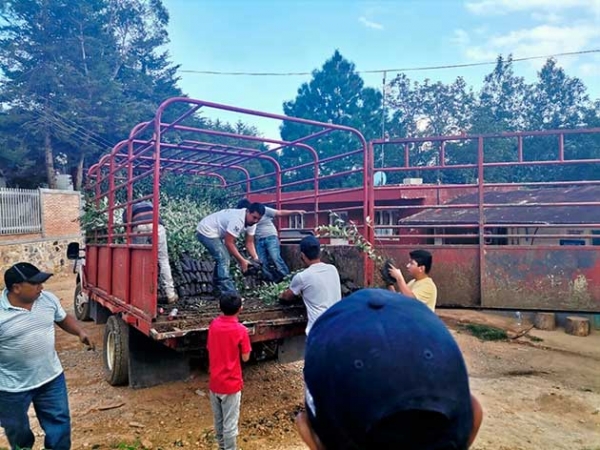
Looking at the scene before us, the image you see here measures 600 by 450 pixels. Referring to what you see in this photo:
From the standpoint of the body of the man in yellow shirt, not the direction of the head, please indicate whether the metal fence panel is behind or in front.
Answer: in front

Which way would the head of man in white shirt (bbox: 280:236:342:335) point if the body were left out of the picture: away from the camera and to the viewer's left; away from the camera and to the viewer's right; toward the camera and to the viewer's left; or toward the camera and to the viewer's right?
away from the camera and to the viewer's left

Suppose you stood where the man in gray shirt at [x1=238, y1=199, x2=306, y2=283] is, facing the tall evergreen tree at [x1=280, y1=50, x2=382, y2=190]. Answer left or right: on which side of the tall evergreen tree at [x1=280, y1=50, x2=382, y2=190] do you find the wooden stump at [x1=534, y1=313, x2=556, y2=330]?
right

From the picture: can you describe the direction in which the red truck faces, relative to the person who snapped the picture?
facing away from the viewer and to the left of the viewer

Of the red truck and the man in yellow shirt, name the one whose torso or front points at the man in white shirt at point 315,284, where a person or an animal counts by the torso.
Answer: the man in yellow shirt

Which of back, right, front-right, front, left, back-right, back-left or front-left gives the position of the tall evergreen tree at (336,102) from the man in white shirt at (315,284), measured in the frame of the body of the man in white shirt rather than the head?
front-right

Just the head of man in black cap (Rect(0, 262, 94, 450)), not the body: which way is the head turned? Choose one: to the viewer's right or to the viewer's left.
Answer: to the viewer's right

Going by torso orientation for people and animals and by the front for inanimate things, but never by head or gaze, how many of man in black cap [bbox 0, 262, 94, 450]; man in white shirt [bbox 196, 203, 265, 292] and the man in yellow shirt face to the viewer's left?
1

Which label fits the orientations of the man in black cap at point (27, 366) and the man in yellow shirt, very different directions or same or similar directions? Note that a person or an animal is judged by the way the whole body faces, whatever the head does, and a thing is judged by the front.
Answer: very different directions

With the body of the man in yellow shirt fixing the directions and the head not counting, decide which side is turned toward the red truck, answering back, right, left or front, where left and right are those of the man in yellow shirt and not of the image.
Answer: front

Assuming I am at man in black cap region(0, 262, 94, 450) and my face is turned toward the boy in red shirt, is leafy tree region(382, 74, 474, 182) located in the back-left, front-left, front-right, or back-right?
front-left

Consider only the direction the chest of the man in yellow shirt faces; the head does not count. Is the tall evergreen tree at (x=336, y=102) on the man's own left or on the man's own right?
on the man's own right

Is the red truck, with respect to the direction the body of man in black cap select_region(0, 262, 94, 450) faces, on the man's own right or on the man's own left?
on the man's own left

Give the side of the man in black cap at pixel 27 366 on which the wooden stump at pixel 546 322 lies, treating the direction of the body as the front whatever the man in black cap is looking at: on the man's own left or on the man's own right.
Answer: on the man's own left

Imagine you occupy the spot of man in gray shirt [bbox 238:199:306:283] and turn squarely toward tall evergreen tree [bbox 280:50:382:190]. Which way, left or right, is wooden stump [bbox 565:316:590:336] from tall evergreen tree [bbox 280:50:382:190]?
right

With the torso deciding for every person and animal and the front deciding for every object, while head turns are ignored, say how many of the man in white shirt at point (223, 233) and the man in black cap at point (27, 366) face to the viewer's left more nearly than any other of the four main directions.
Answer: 0

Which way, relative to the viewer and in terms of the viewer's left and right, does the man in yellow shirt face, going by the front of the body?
facing to the left of the viewer

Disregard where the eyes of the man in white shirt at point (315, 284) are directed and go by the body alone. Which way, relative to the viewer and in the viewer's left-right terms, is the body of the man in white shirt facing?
facing away from the viewer and to the left of the viewer

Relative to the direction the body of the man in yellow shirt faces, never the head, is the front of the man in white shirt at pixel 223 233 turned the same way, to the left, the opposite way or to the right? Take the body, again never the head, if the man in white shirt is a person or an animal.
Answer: the opposite way

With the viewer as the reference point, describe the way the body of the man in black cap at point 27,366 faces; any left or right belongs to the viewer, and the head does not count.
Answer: facing the viewer and to the right of the viewer
